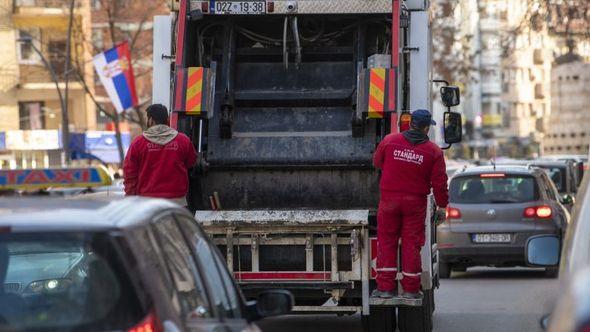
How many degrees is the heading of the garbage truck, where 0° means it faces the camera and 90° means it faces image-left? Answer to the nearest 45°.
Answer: approximately 180°

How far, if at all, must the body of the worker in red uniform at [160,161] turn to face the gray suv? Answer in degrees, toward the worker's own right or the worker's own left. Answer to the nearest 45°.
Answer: approximately 45° to the worker's own right

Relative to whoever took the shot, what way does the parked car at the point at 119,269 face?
facing away from the viewer and to the right of the viewer

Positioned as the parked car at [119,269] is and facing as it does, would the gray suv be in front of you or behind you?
in front

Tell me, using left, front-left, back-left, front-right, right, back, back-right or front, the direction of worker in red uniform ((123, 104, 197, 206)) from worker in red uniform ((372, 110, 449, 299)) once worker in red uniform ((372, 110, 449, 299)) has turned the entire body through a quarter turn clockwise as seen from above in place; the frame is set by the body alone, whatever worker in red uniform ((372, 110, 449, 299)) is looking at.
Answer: back

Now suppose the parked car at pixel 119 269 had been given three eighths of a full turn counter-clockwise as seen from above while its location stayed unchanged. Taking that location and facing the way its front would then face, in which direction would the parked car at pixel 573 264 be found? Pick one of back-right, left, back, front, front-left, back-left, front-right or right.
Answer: back

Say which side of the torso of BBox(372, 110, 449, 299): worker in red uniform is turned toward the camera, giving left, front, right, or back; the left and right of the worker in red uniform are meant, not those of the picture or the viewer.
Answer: back

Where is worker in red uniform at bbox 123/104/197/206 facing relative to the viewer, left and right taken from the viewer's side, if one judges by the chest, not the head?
facing away from the viewer

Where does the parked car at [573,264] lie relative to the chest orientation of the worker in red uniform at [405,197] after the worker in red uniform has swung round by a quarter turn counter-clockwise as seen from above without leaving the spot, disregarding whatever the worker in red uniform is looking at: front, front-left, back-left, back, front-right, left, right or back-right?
left
